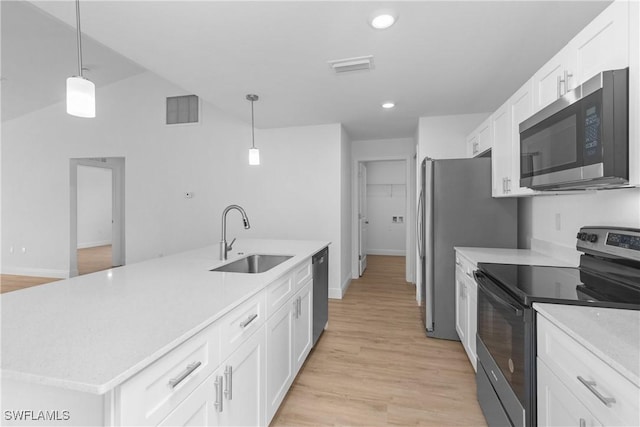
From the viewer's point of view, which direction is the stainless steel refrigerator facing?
to the viewer's left

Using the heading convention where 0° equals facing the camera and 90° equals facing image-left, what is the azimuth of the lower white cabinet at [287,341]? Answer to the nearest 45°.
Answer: approximately 270°

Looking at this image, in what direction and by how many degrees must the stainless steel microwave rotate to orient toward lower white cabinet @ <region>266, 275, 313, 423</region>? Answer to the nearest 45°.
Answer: approximately 45° to its right

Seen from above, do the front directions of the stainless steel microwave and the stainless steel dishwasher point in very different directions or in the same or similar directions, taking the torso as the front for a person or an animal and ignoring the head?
very different directions

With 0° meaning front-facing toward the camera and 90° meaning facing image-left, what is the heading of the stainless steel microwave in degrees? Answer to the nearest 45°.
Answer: approximately 45°

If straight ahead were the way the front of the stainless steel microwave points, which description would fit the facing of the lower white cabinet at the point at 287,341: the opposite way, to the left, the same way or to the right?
the opposite way

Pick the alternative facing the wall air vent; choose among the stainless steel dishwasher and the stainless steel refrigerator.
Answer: the stainless steel refrigerator

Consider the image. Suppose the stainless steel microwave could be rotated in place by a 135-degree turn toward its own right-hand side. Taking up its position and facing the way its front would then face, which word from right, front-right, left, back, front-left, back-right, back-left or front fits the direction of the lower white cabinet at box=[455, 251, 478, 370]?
front-left

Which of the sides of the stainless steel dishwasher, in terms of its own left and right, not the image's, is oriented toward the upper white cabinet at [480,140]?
front

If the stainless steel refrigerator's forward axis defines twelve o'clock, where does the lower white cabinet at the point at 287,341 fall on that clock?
The lower white cabinet is roughly at 10 o'clock from the stainless steel refrigerator.

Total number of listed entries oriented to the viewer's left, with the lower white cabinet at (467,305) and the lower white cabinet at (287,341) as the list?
1

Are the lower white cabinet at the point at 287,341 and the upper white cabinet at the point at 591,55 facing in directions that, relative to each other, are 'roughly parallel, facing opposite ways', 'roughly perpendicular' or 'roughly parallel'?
roughly parallel, facing opposite ways

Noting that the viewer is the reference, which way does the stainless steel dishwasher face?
facing to the right of the viewer

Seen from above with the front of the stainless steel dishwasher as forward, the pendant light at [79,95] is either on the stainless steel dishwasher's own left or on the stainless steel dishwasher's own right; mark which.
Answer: on the stainless steel dishwasher's own right

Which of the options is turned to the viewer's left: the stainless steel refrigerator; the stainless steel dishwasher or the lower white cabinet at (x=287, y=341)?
the stainless steel refrigerator

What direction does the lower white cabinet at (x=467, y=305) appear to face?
to the viewer's left

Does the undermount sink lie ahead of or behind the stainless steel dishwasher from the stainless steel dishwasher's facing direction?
behind
